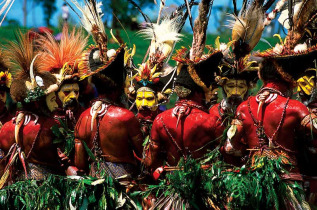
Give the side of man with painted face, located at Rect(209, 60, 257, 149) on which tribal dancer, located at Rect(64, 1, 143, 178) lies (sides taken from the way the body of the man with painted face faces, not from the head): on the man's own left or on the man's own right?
on the man's own right

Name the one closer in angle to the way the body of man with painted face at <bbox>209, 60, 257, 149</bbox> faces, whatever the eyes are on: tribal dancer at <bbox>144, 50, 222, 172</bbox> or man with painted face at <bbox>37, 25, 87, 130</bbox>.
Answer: the tribal dancer

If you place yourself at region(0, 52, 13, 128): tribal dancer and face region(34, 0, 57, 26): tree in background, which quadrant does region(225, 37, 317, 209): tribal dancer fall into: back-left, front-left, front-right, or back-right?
back-right

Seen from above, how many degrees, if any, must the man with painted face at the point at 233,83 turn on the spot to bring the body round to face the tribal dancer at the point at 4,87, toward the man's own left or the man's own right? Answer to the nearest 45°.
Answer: approximately 90° to the man's own right

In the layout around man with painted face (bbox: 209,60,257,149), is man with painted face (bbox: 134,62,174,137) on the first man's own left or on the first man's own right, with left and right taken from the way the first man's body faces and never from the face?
on the first man's own right

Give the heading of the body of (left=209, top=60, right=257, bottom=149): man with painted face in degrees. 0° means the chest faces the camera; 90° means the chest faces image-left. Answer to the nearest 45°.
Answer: approximately 0°

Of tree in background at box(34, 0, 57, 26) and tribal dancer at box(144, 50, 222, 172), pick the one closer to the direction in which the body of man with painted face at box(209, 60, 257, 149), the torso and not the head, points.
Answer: the tribal dancer

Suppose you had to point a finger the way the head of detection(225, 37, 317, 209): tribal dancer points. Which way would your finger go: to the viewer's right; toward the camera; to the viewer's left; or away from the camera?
away from the camera

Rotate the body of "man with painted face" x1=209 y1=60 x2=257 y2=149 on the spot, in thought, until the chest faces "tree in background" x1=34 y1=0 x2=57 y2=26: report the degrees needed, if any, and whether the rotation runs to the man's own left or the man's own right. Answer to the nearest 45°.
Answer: approximately 135° to the man's own right

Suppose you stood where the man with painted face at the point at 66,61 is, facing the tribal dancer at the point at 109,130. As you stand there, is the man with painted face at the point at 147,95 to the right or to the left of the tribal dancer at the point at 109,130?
left
